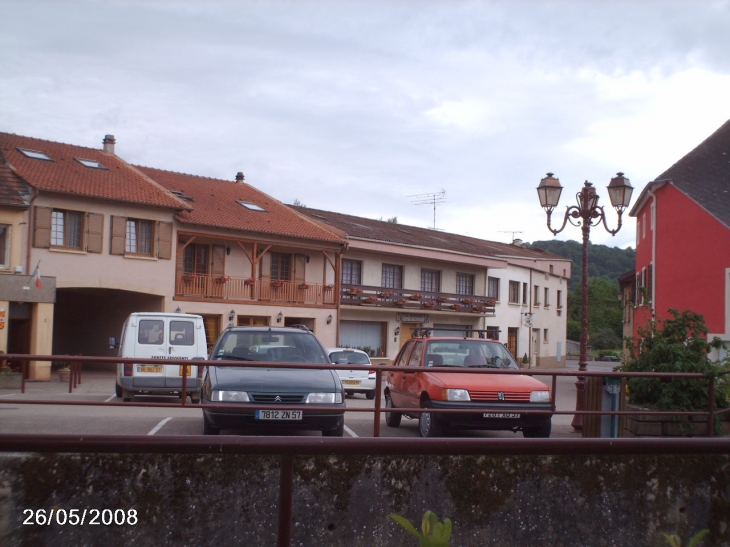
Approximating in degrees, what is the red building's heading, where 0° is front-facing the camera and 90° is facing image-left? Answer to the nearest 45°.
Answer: approximately 90°

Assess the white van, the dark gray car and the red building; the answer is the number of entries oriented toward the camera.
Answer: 1

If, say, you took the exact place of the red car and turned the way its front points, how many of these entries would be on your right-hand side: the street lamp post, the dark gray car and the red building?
1

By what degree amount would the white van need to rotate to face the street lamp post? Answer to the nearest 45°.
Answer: approximately 135° to its right

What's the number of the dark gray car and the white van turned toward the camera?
1

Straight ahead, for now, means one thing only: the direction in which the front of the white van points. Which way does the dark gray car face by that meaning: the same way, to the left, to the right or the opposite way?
the opposite way

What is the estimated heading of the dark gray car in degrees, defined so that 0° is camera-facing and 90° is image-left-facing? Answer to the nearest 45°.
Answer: approximately 0°

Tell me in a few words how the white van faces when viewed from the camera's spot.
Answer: facing away from the viewer

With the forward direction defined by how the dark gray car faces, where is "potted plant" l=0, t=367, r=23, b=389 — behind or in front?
behind

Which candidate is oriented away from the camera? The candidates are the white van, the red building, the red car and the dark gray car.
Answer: the white van

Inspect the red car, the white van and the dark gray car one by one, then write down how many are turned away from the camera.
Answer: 1
